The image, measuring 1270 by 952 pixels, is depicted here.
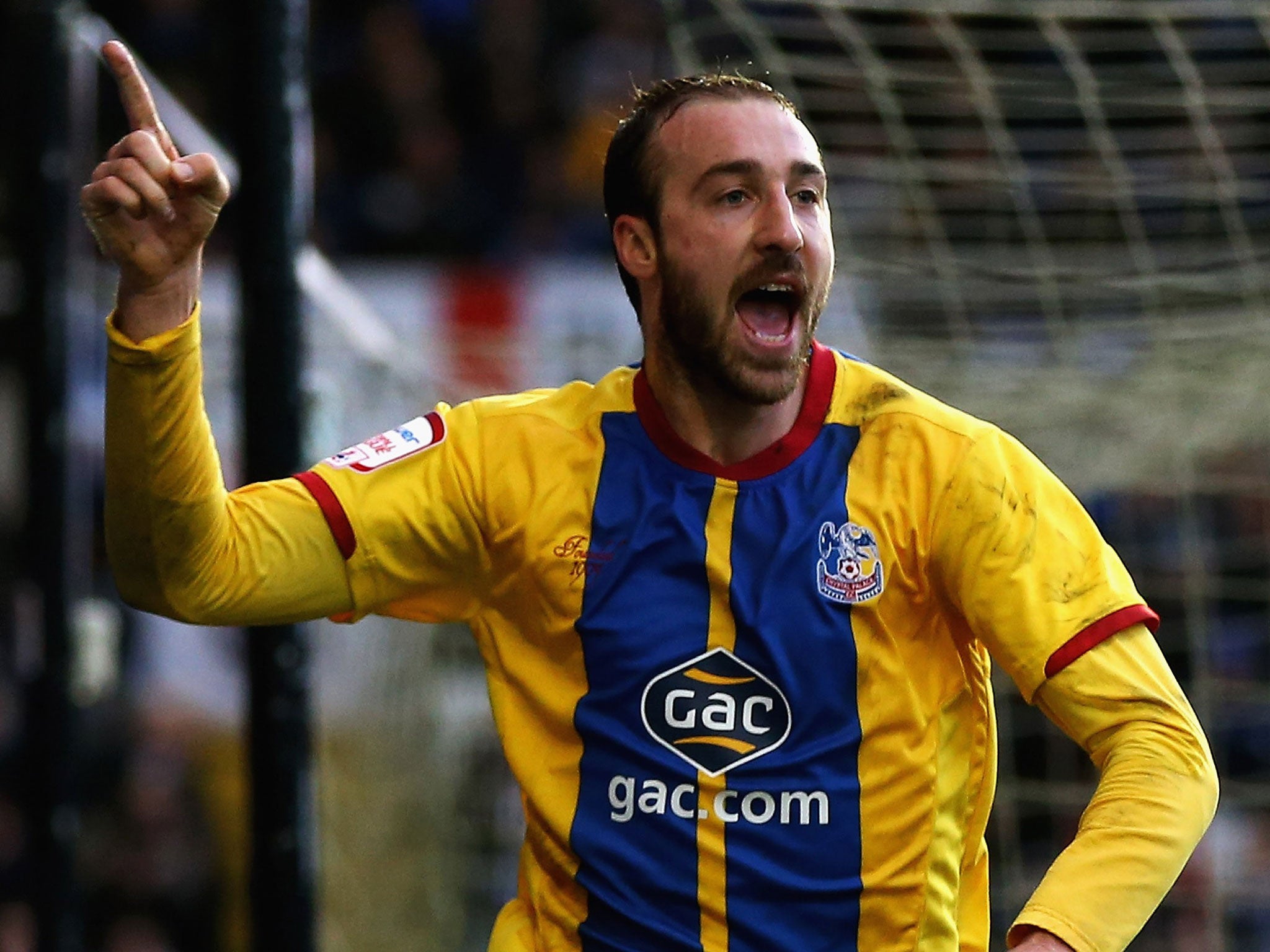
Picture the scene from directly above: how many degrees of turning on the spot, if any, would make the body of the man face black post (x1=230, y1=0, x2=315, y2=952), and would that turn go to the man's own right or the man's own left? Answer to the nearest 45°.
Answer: approximately 135° to the man's own right

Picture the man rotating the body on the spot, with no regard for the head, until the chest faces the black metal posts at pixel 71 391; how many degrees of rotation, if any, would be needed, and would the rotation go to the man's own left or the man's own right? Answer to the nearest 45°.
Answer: approximately 135° to the man's own right

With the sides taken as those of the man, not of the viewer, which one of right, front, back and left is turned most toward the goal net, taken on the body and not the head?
back

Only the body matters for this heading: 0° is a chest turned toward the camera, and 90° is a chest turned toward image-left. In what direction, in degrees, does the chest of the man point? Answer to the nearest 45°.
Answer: approximately 0°
